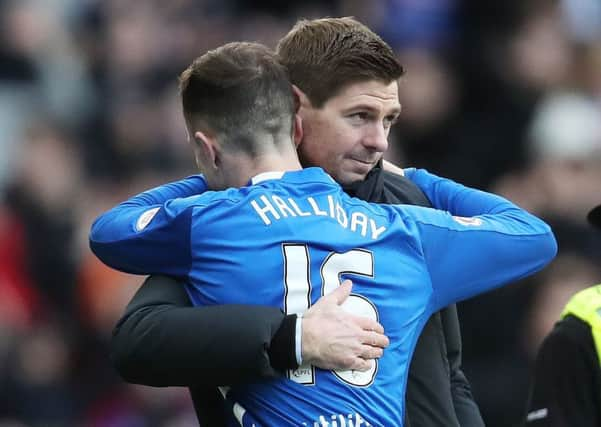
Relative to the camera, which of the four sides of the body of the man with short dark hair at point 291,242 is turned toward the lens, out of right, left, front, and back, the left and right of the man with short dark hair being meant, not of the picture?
back

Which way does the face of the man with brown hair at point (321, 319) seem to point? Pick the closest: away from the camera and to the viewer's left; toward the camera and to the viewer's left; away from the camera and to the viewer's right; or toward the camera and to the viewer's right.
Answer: toward the camera and to the viewer's right
